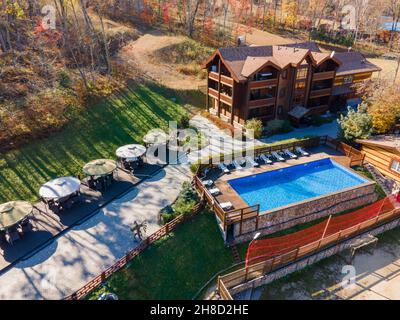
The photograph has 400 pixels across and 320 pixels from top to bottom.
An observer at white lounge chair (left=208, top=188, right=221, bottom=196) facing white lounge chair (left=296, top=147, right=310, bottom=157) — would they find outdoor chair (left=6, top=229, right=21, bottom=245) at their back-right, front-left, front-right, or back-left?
back-left

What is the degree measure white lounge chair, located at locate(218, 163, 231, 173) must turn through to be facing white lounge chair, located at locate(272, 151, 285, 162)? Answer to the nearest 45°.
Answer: approximately 90° to its left

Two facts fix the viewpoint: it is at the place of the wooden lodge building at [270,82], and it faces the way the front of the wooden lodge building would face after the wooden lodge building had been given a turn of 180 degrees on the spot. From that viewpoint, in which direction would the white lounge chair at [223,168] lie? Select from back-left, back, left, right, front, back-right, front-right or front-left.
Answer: back-left

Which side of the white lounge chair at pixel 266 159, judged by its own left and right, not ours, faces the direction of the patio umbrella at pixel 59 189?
right

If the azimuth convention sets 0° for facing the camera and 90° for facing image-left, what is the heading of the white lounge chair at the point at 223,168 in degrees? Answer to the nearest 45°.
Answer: approximately 315°

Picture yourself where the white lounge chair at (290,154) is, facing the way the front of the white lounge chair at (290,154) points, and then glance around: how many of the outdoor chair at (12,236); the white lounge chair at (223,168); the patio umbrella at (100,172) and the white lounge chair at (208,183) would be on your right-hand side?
4

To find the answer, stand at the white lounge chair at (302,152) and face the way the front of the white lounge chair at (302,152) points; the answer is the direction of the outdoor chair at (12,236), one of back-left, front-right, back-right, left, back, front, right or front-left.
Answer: right

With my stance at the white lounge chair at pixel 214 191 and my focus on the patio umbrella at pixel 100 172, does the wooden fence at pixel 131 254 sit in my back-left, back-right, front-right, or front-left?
front-left

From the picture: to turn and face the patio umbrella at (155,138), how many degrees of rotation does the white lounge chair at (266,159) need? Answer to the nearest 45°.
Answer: approximately 135° to its right

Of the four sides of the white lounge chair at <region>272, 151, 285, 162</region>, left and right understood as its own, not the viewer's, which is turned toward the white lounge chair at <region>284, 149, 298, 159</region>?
left

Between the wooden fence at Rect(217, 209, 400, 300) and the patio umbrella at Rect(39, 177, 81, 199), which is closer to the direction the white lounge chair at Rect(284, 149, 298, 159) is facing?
the wooden fence

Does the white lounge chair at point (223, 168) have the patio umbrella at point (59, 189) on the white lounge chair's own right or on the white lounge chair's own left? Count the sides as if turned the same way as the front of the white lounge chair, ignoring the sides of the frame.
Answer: on the white lounge chair's own right

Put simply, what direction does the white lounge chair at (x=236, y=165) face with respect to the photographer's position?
facing the viewer and to the right of the viewer

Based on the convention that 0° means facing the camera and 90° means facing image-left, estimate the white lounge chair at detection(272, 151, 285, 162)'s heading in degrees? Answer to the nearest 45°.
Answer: approximately 315°

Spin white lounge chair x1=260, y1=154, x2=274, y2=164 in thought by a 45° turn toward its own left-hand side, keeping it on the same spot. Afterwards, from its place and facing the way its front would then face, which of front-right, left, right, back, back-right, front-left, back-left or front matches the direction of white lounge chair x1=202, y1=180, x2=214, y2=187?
back-right
